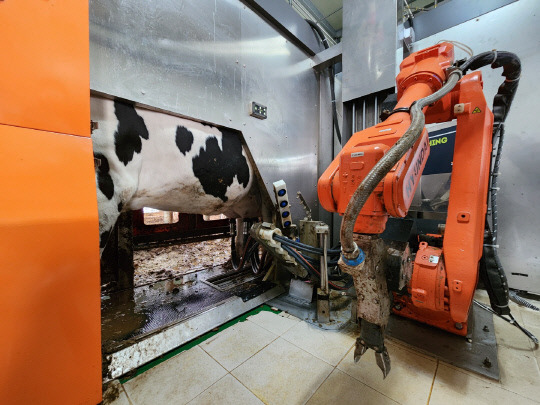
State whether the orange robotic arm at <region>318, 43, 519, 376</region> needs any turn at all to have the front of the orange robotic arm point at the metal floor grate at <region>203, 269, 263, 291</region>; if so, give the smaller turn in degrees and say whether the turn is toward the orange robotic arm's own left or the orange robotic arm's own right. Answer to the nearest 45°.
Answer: approximately 45° to the orange robotic arm's own right

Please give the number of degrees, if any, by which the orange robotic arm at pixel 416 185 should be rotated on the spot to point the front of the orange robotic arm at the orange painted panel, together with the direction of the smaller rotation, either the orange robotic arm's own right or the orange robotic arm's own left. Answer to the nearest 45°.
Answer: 0° — it already faces it

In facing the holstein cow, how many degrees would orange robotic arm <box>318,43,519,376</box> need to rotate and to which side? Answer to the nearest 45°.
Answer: approximately 45° to its right

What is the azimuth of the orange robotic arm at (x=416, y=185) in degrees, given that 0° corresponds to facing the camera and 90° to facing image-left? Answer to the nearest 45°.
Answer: approximately 45°
